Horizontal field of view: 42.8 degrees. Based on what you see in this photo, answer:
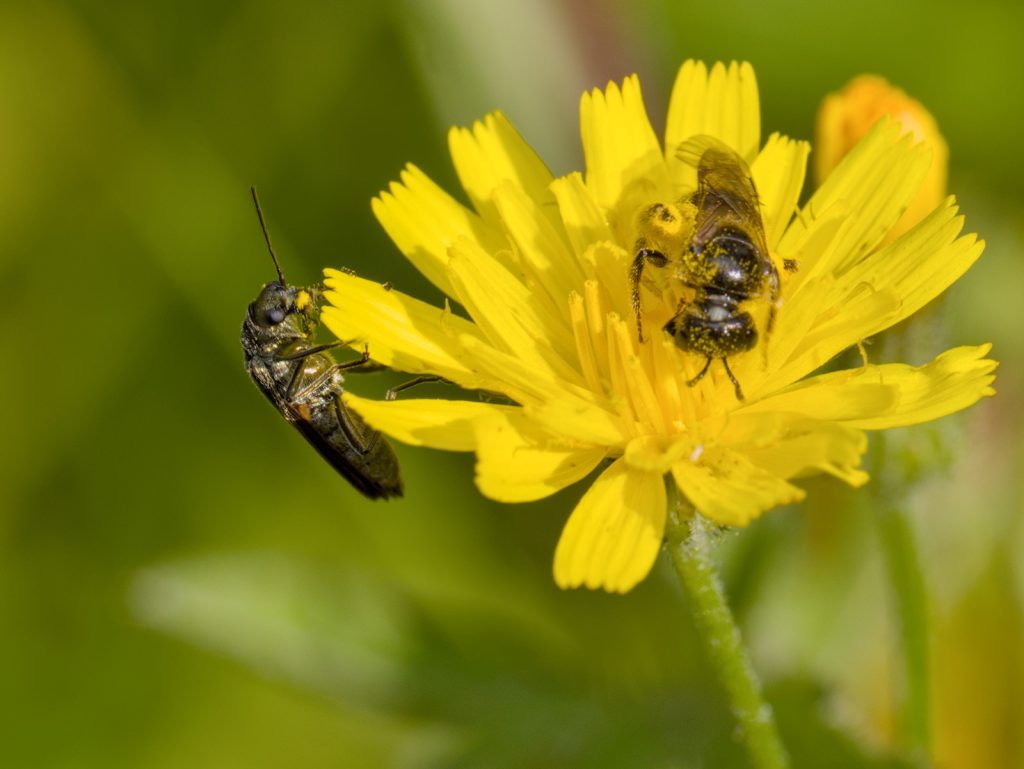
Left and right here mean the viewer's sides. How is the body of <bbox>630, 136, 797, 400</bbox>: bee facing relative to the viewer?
facing the viewer

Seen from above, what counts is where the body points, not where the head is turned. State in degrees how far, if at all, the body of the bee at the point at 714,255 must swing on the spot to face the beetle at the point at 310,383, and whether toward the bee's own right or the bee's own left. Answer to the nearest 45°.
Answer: approximately 135° to the bee's own right

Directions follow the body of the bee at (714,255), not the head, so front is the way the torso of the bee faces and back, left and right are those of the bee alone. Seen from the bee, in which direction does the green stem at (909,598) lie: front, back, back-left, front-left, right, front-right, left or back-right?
back-left
